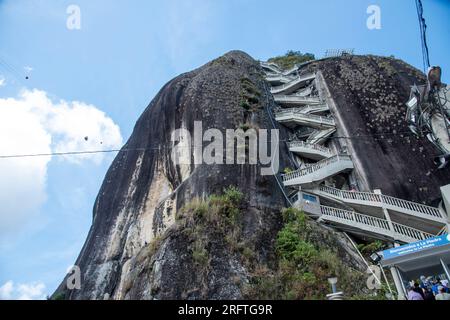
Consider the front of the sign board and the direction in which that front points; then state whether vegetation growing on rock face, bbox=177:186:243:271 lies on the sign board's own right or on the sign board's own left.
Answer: on the sign board's own right

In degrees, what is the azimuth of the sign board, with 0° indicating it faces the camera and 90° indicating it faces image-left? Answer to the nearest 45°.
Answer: approximately 0°

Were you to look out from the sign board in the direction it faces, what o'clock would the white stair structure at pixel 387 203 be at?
The white stair structure is roughly at 6 o'clock from the sign board.

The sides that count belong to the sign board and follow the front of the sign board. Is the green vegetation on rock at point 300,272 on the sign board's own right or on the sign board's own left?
on the sign board's own right

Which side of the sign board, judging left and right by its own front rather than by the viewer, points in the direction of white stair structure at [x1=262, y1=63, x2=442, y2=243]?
back
